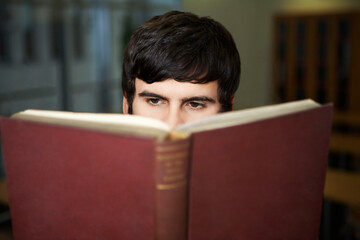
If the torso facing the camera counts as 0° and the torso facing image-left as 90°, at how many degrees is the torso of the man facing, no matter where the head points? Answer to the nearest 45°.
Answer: approximately 0°
